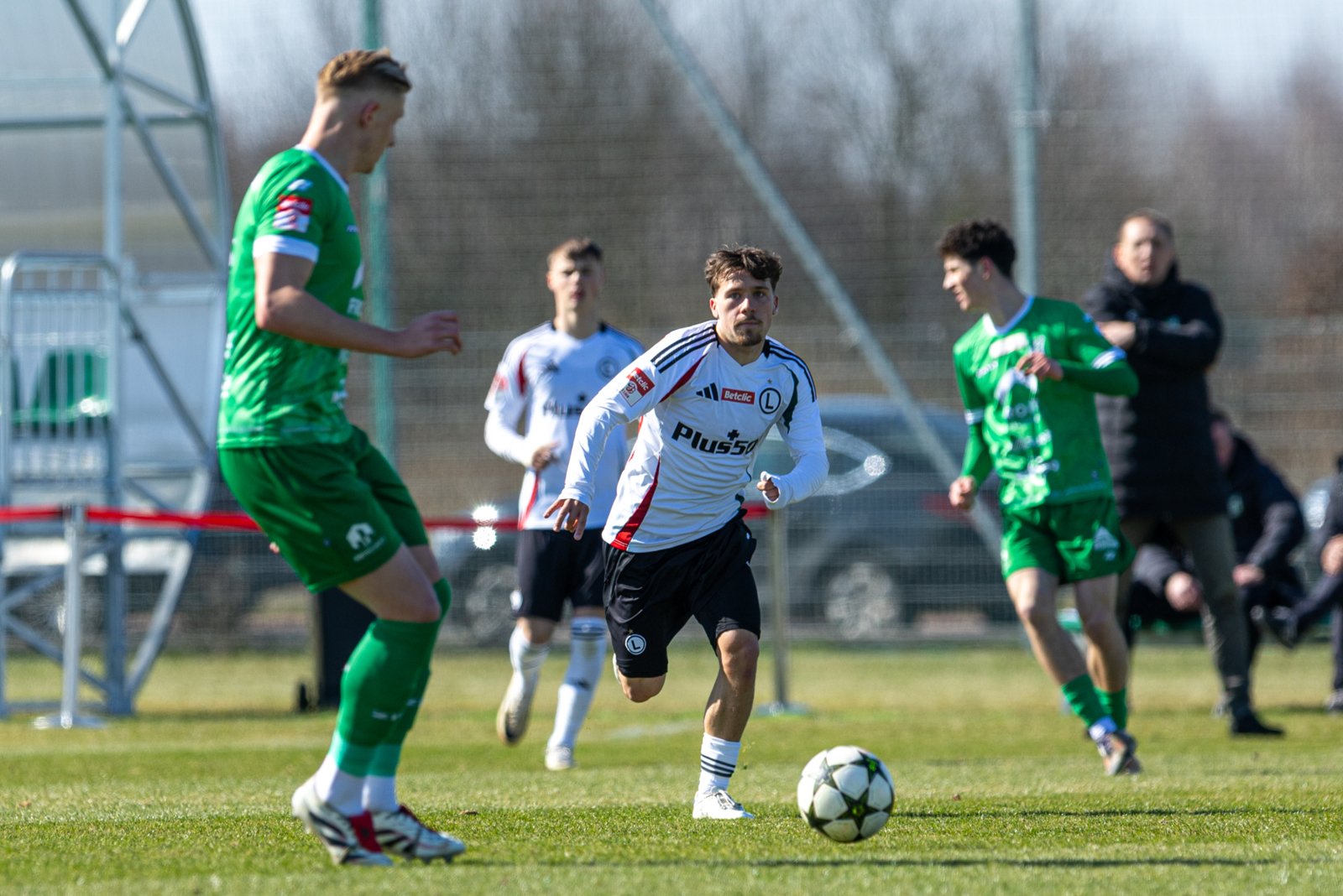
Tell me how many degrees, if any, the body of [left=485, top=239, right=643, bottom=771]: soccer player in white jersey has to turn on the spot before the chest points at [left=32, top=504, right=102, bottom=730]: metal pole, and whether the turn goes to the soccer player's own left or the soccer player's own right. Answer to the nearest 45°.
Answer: approximately 135° to the soccer player's own right

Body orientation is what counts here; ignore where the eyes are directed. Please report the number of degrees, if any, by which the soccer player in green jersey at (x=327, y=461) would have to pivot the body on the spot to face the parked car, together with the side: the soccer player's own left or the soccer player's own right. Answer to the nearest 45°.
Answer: approximately 45° to the soccer player's own left

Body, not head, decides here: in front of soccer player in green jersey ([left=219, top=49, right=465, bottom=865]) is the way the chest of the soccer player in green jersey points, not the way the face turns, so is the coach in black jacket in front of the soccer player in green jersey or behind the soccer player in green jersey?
in front

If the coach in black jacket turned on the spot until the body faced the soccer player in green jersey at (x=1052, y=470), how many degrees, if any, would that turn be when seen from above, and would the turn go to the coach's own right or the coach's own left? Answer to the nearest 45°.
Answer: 0° — they already face them

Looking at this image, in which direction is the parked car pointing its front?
to the viewer's left

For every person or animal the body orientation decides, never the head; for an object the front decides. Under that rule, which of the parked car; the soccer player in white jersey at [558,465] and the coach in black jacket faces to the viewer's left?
the parked car

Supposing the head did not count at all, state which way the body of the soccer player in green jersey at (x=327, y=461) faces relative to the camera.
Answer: to the viewer's right

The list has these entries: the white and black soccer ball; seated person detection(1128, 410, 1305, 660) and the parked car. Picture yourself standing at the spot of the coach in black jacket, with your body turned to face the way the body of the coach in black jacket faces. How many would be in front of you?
1

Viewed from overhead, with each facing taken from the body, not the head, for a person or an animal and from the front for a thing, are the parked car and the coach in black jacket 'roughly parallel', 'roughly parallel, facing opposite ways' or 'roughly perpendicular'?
roughly perpendicular
